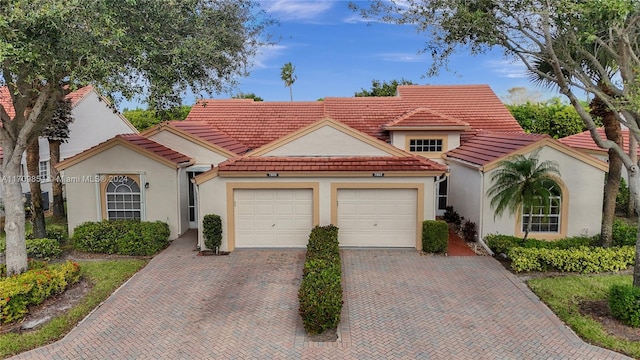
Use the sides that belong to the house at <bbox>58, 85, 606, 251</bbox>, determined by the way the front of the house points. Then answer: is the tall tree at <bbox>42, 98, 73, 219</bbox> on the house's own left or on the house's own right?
on the house's own right

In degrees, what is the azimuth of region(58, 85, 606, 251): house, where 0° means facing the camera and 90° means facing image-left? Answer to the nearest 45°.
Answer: approximately 0°

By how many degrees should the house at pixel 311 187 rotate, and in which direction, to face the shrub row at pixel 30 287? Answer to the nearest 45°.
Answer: approximately 45° to its right

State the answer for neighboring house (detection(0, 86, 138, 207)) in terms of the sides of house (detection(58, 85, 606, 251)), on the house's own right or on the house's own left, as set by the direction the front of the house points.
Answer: on the house's own right

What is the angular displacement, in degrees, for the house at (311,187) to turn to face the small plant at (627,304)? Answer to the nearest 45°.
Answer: approximately 45° to its left

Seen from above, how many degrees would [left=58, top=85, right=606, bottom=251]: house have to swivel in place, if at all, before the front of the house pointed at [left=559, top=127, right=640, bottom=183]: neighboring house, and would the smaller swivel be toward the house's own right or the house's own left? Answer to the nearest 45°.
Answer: approximately 135° to the house's own left

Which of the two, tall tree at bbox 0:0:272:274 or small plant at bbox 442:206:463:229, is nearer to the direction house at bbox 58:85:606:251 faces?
the tall tree

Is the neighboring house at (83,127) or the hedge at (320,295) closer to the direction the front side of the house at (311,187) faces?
the hedge

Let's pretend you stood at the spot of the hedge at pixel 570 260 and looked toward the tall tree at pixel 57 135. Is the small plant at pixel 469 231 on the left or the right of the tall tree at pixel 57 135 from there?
right

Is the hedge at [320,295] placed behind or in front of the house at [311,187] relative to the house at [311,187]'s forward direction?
in front

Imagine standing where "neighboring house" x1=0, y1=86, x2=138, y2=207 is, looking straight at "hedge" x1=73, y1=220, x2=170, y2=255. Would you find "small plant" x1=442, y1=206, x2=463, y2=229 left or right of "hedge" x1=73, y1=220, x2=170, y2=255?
left

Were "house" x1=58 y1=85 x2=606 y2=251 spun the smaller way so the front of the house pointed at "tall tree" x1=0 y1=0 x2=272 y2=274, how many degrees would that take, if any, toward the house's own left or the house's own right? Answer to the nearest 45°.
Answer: approximately 45° to the house's own right
